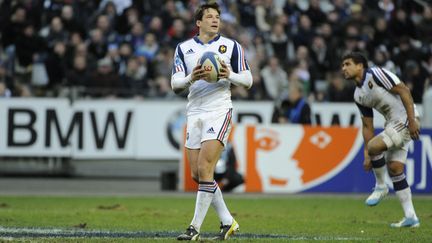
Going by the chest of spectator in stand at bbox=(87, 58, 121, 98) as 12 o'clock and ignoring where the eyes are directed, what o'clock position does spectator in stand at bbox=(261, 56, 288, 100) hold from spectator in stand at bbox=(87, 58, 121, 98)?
spectator in stand at bbox=(261, 56, 288, 100) is roughly at 9 o'clock from spectator in stand at bbox=(87, 58, 121, 98).

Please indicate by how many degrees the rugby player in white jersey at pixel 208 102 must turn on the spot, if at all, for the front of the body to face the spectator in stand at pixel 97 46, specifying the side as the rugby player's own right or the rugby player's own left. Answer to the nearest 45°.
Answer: approximately 180°

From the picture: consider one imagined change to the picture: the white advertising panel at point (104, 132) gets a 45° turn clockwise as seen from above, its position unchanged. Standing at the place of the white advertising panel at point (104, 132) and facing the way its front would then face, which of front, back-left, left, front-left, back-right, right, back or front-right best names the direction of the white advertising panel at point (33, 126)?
front-right

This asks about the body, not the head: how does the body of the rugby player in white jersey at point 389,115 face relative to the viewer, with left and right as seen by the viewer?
facing the viewer and to the left of the viewer

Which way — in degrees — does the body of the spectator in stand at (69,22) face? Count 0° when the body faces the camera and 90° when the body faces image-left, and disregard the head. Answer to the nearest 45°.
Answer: approximately 0°

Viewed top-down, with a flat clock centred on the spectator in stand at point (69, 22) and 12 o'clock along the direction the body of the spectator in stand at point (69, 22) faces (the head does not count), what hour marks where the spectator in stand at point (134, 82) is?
the spectator in stand at point (134, 82) is roughly at 10 o'clock from the spectator in stand at point (69, 22).

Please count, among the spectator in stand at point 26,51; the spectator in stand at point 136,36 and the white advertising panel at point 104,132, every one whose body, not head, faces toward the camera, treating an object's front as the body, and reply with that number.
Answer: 3

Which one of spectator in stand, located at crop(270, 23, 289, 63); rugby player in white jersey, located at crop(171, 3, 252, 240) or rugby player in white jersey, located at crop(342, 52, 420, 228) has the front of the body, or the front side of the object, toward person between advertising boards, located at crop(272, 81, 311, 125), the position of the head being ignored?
spectator in stand, located at crop(270, 23, 289, 63)

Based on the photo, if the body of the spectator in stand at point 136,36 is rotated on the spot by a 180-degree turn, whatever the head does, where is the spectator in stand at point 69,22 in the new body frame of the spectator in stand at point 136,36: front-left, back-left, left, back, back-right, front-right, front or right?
left
